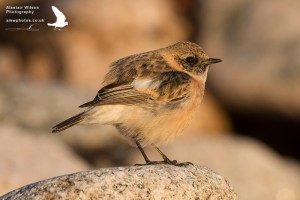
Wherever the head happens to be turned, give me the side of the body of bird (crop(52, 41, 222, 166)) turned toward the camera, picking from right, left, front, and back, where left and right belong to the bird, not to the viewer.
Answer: right
